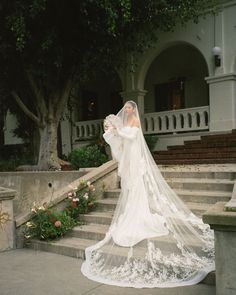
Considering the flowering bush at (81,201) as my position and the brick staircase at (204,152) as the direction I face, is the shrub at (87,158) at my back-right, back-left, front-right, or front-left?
front-left

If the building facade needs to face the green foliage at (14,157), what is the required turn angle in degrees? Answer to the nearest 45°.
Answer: approximately 45° to its right

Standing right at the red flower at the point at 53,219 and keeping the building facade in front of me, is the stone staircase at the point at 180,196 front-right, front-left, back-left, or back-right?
front-right

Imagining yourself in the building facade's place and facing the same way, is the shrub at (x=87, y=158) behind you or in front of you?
in front

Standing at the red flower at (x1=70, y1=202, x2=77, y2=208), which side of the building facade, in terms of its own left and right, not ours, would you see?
front

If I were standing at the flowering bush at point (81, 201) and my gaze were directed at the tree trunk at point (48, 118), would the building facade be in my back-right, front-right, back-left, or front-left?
front-right

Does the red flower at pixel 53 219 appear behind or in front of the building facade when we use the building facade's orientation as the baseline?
in front

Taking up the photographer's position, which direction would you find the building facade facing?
facing the viewer and to the left of the viewer

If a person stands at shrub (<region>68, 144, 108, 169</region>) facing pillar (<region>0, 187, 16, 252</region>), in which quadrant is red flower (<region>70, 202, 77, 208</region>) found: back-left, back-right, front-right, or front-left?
front-left

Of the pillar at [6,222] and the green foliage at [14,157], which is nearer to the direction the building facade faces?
the pillar

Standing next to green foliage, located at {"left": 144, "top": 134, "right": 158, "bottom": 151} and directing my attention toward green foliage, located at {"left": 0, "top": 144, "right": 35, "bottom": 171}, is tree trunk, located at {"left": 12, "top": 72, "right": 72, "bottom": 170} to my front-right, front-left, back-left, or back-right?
front-left

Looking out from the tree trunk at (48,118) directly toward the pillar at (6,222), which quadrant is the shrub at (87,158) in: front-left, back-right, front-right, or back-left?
front-left

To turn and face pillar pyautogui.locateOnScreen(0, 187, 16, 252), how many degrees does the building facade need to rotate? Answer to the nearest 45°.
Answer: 0° — it already faces it
